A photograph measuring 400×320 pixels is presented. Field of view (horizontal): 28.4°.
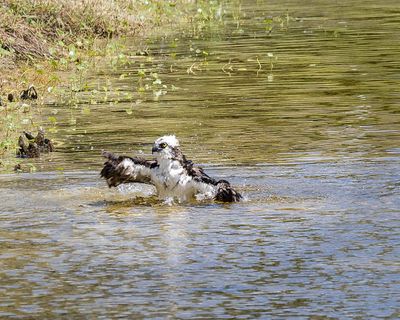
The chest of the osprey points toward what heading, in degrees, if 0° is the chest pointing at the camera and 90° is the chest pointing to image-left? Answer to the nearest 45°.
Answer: approximately 45°

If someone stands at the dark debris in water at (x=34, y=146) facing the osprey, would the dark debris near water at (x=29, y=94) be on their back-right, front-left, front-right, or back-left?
back-left

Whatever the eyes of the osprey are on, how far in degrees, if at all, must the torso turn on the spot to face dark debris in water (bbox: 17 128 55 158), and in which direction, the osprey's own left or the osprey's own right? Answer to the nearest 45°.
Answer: approximately 90° to the osprey's own right

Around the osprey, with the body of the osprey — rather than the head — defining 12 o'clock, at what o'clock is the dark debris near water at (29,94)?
The dark debris near water is roughly at 4 o'clock from the osprey.
